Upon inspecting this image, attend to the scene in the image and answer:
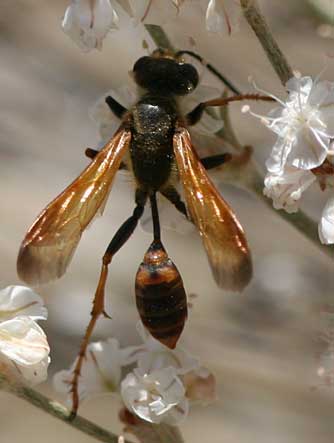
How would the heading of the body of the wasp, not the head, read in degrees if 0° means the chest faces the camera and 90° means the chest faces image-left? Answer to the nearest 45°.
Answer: approximately 180°

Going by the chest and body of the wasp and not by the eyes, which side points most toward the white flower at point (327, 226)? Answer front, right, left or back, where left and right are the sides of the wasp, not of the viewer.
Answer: right
